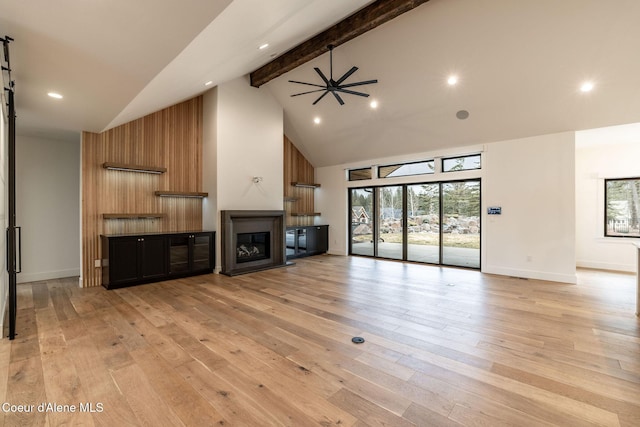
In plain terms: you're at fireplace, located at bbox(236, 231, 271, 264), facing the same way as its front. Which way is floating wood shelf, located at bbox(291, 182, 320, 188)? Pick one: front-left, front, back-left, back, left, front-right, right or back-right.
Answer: left

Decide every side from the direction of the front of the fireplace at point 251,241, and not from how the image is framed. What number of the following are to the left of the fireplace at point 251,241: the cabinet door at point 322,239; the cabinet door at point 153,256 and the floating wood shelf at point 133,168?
1

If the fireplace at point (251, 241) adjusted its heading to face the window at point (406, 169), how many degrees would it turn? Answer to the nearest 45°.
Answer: approximately 45° to its left

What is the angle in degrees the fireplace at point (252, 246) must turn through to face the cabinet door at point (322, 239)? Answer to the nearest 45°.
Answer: approximately 90° to its left

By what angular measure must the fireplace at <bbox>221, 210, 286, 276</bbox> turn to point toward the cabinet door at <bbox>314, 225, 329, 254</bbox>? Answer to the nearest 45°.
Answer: approximately 90° to its left

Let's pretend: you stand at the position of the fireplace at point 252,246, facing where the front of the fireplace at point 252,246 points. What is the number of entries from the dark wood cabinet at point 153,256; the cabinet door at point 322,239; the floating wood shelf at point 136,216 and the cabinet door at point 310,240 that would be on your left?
2

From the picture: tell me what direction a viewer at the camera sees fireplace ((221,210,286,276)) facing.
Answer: facing the viewer and to the right of the viewer

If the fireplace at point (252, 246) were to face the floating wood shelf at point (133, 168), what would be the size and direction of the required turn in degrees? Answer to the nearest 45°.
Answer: approximately 135° to its right

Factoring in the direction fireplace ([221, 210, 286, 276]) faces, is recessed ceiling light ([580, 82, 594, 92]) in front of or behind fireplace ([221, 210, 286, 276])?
in front

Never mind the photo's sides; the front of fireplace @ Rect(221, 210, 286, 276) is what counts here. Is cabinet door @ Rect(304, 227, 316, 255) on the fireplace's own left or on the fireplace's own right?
on the fireplace's own left

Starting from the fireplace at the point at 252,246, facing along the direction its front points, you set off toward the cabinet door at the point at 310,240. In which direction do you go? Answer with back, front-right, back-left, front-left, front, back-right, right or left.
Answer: left

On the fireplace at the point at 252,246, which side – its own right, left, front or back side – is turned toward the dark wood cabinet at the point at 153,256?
right

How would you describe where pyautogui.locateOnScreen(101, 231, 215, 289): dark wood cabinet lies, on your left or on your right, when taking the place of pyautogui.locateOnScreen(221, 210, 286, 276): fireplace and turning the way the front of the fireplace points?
on your right
